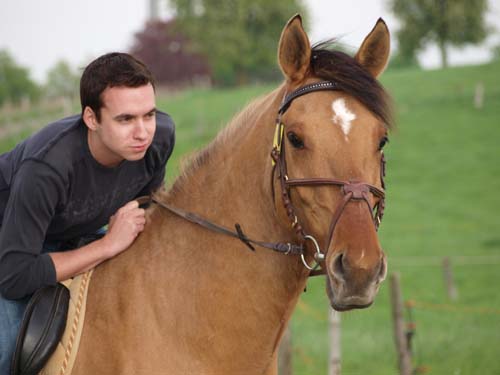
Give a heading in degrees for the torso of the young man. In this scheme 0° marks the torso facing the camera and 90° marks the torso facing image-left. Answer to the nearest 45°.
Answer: approximately 315°

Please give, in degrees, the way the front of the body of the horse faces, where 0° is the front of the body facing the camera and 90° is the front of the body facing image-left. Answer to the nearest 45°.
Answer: approximately 315°

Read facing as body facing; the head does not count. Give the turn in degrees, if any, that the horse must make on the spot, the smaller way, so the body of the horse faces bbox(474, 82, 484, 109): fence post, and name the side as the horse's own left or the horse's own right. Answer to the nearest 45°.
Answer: approximately 90° to the horse's own left

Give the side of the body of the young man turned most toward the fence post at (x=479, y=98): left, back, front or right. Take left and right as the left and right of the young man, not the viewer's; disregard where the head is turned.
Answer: left

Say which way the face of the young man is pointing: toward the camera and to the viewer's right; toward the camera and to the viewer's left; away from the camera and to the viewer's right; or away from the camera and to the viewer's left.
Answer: toward the camera and to the viewer's right
